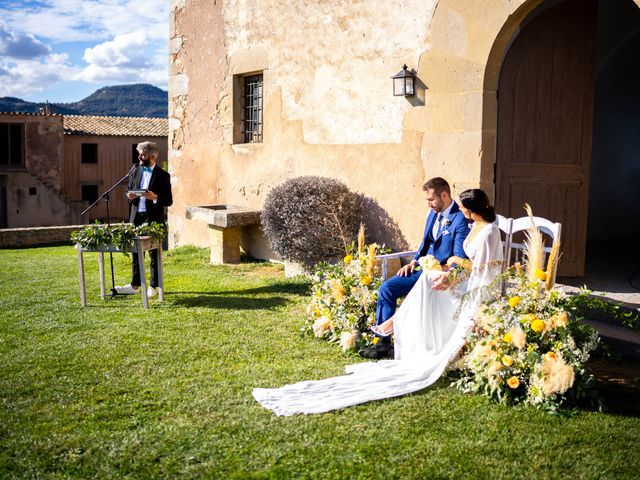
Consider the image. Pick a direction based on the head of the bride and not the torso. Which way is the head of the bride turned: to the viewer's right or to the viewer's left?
to the viewer's left

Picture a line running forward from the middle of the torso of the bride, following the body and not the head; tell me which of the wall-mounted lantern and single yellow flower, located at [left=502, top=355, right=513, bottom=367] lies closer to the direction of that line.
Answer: the wall-mounted lantern

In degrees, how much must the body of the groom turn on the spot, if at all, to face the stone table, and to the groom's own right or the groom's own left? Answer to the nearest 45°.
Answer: approximately 90° to the groom's own right

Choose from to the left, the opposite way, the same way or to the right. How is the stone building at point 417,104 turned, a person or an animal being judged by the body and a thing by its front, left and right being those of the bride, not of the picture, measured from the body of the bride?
to the left

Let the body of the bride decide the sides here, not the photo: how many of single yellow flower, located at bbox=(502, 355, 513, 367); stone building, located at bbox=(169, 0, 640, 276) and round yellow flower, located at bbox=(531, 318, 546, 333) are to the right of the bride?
1

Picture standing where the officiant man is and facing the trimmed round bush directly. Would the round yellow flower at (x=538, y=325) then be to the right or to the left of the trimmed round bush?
right

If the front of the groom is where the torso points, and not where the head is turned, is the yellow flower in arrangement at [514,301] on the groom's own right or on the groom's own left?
on the groom's own left

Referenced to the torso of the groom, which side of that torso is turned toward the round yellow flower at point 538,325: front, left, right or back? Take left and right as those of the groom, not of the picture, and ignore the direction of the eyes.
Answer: left

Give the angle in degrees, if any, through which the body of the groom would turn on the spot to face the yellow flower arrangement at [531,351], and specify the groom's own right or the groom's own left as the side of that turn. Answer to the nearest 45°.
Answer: approximately 90° to the groom's own left

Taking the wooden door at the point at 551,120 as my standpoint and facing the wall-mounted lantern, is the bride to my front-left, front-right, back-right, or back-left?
front-left

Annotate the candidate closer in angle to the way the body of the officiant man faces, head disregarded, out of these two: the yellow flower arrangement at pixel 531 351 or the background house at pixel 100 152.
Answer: the yellow flower arrangement

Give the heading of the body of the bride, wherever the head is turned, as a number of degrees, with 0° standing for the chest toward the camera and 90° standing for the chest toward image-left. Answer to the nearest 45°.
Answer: approximately 90°

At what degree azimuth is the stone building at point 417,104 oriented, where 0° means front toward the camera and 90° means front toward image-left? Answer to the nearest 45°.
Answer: approximately 0°

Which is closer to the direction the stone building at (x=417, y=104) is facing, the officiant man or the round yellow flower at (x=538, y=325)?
the round yellow flower

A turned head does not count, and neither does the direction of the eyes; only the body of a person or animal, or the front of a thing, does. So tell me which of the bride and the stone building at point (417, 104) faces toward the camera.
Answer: the stone building

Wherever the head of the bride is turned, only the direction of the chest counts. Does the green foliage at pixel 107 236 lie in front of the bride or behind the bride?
in front

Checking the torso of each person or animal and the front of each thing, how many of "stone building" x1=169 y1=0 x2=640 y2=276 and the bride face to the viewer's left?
1

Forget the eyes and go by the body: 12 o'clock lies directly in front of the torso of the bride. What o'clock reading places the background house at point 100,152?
The background house is roughly at 2 o'clock from the bride.
